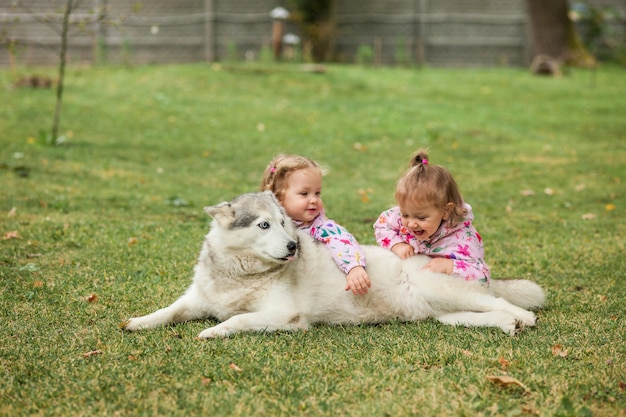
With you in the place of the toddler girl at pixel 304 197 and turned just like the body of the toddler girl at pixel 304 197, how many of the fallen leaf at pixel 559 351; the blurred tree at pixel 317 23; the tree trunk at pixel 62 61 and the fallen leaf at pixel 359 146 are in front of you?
1

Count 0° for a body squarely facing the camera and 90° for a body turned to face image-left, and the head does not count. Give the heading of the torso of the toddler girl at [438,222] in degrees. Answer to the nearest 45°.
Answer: approximately 45°

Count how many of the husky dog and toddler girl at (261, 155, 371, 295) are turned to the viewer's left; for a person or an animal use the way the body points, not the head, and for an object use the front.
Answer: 1

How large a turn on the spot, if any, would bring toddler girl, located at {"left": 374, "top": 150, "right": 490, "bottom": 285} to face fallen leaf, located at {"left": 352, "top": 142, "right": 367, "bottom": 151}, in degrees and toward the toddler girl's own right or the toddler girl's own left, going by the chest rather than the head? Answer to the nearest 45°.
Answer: approximately 135° to the toddler girl's own right

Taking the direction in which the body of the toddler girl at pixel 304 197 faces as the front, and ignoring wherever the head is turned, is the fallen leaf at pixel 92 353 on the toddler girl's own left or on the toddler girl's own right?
on the toddler girl's own right

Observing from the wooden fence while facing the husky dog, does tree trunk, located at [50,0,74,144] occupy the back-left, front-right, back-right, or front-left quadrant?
front-right

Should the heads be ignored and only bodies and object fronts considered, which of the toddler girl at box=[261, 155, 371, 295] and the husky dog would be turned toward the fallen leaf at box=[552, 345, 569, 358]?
the toddler girl

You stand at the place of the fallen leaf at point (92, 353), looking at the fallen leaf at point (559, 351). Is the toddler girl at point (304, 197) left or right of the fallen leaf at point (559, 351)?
left

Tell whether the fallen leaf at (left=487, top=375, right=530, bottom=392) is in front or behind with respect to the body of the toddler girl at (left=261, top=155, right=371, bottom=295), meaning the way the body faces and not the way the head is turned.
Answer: in front

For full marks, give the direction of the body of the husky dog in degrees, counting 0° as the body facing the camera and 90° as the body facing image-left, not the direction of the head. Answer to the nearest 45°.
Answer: approximately 90°

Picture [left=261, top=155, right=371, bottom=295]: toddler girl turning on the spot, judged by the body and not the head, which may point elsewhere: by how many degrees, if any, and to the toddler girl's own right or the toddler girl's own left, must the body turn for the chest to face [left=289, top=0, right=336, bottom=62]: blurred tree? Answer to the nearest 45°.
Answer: approximately 135° to the toddler girl's own left

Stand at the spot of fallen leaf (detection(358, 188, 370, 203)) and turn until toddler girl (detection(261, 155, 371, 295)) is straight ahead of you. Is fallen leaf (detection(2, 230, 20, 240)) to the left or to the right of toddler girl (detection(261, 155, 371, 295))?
right

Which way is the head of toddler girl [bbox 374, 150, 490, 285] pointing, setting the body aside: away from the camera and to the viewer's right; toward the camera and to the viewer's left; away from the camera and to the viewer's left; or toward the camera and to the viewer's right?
toward the camera and to the viewer's left

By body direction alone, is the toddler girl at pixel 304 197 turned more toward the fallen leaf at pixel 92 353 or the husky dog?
the husky dog

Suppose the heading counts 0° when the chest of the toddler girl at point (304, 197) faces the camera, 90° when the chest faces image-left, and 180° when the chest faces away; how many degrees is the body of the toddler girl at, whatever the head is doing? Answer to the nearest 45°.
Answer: approximately 315°
